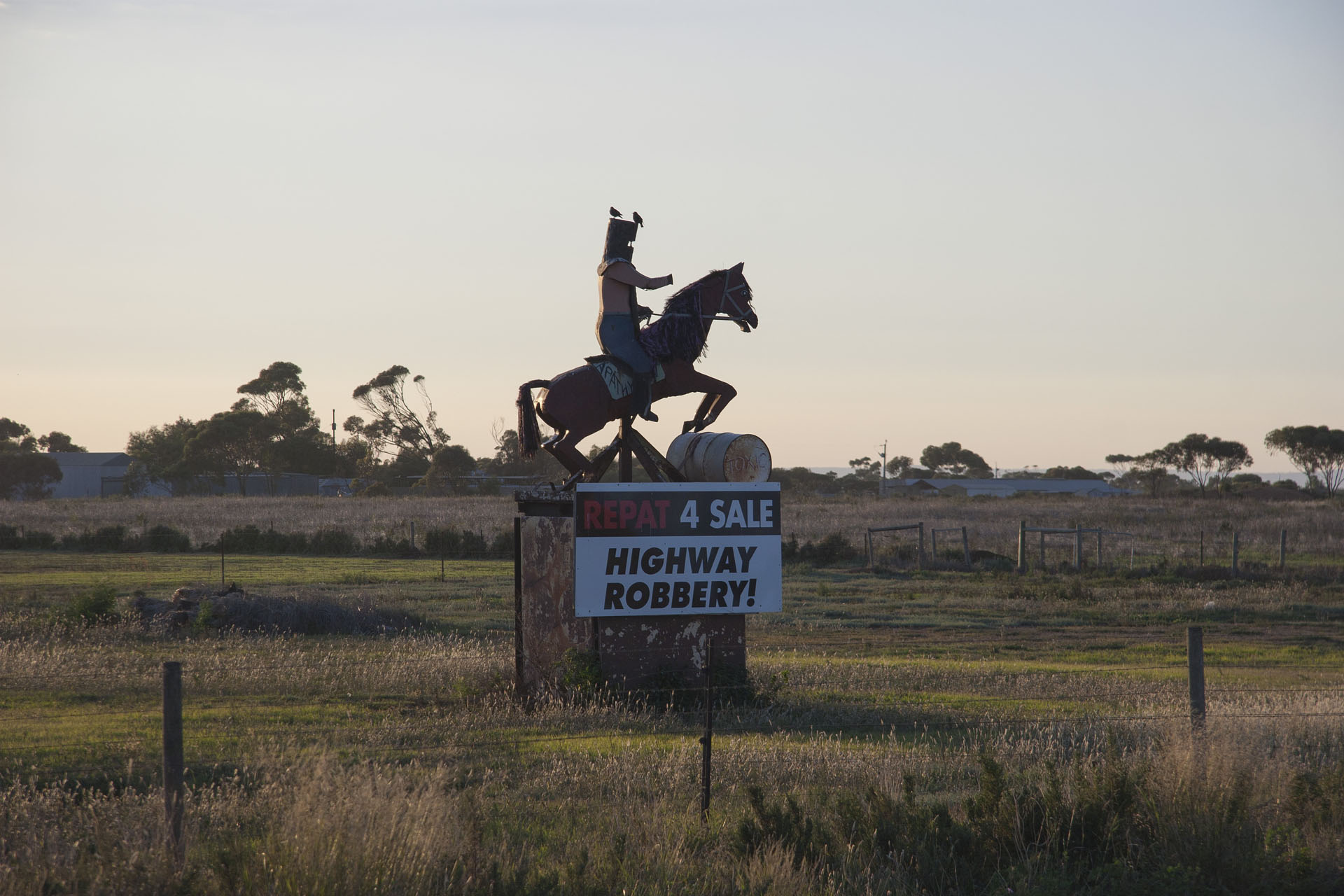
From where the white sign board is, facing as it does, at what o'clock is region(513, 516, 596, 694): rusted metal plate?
The rusted metal plate is roughly at 4 o'clock from the white sign board.

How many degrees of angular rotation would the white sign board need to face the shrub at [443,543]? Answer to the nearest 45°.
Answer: approximately 180°

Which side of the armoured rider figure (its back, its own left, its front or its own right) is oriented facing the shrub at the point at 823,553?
left

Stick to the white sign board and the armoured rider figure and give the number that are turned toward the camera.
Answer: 1

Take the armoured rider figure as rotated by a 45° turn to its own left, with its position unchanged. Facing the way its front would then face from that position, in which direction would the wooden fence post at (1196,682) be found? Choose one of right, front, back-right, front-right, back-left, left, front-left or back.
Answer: right

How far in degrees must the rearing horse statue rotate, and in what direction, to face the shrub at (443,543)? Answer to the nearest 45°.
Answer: approximately 90° to its left

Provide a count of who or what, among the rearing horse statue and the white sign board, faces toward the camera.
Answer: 1

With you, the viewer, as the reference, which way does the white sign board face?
facing the viewer

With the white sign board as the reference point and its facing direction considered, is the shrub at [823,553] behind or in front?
behind

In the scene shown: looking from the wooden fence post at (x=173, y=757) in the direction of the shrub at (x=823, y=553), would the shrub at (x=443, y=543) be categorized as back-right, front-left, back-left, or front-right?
front-left

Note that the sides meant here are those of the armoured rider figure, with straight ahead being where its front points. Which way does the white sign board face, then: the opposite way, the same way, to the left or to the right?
to the right

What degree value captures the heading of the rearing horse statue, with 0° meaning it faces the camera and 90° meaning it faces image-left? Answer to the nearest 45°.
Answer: approximately 270°

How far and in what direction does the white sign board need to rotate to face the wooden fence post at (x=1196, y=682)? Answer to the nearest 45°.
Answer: approximately 45° to its left

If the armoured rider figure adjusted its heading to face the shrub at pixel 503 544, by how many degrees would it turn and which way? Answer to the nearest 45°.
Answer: approximately 90° to its left

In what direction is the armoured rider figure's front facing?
to the viewer's right
